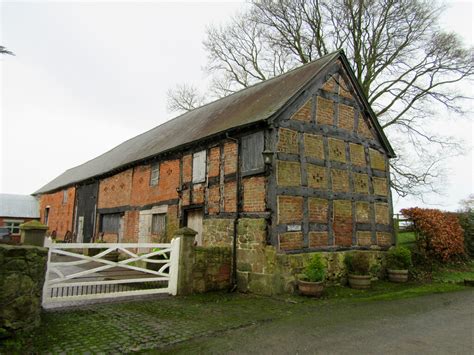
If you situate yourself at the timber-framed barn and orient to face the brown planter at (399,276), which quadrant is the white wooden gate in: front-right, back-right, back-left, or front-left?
front-right

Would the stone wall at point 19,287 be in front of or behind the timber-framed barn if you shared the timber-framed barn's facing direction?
in front

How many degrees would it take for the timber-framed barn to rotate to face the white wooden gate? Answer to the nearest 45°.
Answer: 0° — it already faces it

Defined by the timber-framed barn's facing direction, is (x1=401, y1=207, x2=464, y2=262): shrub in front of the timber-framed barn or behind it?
behind

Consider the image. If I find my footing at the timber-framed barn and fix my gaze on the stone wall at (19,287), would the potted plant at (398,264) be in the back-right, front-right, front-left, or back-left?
front-left

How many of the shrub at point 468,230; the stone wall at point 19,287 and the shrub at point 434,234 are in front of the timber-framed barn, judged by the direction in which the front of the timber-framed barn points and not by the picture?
1

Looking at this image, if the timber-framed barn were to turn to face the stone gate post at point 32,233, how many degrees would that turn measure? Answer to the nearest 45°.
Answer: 0° — it already faces it

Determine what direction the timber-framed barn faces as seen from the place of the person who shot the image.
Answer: facing the viewer and to the left of the viewer

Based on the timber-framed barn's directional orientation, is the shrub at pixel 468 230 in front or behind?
behind
